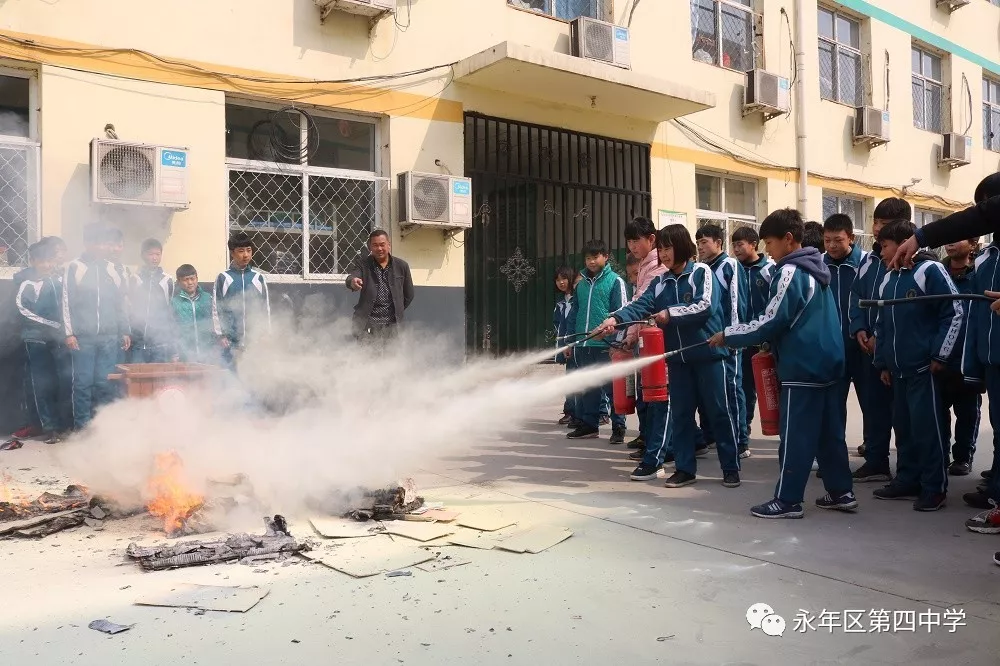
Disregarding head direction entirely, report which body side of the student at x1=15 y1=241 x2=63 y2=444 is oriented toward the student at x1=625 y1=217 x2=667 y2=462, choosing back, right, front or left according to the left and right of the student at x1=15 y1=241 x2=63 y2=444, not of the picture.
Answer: front

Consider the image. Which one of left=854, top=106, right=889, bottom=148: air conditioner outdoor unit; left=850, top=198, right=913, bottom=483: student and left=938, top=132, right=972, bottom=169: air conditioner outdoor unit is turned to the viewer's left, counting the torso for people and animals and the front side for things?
the student

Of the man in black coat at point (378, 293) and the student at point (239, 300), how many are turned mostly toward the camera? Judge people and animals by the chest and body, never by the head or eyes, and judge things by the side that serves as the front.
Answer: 2

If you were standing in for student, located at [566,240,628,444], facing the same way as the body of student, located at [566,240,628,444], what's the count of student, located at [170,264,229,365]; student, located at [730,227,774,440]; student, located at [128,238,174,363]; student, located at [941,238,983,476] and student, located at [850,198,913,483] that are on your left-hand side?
3

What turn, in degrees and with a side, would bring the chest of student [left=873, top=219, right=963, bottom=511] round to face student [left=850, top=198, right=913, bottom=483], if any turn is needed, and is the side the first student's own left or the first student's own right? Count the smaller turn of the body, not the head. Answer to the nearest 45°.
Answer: approximately 135° to the first student's own right

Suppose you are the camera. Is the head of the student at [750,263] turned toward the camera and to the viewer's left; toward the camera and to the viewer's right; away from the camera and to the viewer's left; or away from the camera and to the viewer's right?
toward the camera and to the viewer's left

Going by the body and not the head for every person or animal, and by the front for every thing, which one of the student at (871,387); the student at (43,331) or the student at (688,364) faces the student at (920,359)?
the student at (43,331)

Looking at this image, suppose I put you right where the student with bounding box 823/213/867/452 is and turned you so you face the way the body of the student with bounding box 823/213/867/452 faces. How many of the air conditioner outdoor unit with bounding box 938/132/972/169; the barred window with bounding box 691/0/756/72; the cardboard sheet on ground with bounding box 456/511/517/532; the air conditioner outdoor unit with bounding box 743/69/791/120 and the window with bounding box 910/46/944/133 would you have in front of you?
1

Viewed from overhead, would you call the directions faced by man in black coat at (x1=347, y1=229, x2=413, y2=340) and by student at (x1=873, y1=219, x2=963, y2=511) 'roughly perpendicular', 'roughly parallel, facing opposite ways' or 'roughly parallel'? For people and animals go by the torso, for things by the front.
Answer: roughly perpendicular

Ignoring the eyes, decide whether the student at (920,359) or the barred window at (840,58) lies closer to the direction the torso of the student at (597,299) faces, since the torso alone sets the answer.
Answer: the student

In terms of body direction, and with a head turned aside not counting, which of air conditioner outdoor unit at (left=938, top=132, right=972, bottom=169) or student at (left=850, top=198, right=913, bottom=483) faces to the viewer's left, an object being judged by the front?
the student

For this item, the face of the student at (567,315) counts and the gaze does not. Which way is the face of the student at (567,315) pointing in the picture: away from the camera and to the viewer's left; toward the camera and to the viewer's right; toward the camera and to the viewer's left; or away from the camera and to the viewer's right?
toward the camera and to the viewer's left
